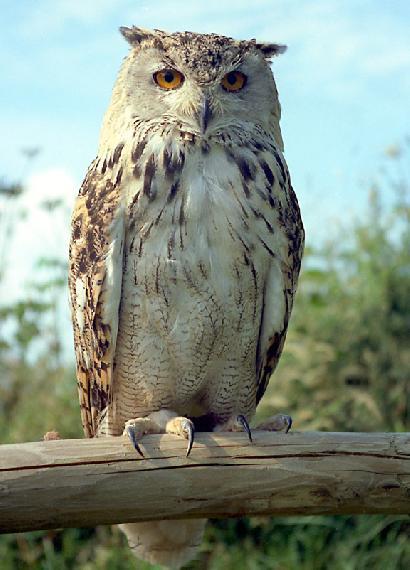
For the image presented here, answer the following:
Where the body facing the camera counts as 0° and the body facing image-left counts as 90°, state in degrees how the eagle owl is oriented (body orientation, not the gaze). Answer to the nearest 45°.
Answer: approximately 0°
